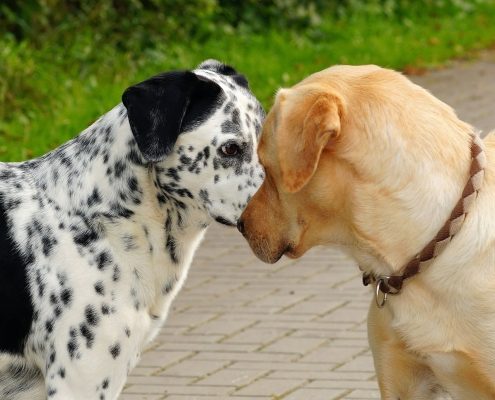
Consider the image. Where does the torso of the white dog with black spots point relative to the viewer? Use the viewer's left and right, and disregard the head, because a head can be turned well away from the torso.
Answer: facing to the right of the viewer

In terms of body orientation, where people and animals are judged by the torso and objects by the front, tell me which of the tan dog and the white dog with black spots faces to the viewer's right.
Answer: the white dog with black spots

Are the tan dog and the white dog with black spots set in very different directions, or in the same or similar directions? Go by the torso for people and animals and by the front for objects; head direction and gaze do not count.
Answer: very different directions

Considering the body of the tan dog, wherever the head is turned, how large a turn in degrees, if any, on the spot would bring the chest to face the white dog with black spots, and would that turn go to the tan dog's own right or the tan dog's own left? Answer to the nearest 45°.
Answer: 0° — it already faces it

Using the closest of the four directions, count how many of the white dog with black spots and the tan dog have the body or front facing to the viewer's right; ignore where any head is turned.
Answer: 1

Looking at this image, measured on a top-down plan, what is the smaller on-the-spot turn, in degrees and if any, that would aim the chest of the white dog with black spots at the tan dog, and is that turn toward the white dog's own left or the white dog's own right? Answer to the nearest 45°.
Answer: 0° — it already faces it

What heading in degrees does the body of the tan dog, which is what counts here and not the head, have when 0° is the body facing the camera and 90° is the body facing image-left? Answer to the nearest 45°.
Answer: approximately 90°
